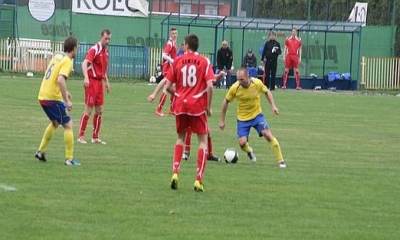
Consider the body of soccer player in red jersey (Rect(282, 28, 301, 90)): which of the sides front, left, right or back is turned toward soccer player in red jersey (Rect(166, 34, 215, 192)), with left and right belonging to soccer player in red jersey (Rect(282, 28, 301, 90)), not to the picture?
front

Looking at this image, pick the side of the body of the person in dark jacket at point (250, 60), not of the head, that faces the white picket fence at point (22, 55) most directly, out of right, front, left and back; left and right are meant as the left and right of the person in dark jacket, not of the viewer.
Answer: right

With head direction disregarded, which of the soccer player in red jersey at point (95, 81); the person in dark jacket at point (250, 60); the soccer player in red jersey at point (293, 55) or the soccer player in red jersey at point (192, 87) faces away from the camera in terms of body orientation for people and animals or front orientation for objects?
the soccer player in red jersey at point (192, 87)

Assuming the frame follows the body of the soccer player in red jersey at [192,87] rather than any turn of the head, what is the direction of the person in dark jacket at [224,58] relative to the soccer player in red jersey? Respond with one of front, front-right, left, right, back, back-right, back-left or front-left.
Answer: front

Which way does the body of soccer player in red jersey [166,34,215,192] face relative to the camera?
away from the camera

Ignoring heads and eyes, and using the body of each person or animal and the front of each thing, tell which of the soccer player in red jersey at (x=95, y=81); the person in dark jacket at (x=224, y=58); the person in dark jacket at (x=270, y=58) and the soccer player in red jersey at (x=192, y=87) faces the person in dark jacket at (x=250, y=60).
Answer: the soccer player in red jersey at (x=192, y=87)

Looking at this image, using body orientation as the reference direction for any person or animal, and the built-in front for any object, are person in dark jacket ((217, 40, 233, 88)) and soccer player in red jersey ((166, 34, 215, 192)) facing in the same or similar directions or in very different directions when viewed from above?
very different directions

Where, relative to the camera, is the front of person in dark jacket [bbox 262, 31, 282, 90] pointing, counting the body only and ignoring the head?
toward the camera

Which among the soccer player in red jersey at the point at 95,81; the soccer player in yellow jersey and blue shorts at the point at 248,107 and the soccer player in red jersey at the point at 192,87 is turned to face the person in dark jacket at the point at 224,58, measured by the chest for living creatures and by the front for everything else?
the soccer player in red jersey at the point at 192,87

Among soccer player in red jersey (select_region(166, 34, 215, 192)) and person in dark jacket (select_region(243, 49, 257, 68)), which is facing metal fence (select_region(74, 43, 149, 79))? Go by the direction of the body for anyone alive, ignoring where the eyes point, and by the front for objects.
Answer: the soccer player in red jersey

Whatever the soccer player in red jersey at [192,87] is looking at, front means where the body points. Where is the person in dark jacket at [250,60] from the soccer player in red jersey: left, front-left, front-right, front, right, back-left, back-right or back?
front

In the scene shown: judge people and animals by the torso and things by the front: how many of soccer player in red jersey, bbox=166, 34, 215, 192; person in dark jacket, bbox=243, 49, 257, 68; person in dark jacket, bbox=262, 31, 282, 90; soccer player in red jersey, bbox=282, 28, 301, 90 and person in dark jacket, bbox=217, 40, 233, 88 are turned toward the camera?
4

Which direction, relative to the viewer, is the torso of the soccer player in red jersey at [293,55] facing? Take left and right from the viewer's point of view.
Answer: facing the viewer

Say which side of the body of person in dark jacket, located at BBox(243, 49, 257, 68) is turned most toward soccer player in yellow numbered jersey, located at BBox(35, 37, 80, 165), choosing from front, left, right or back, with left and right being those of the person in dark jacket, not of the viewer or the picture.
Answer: front

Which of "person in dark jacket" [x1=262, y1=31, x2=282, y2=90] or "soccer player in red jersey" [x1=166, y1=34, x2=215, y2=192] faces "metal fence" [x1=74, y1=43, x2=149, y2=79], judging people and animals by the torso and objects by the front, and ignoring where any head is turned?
the soccer player in red jersey
